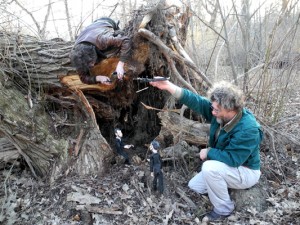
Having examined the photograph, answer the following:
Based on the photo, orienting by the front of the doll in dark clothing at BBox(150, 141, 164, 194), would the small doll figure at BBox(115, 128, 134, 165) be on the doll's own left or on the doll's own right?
on the doll's own right
